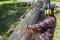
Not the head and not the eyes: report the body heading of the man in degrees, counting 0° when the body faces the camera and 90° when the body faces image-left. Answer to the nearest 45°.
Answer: approximately 90°
